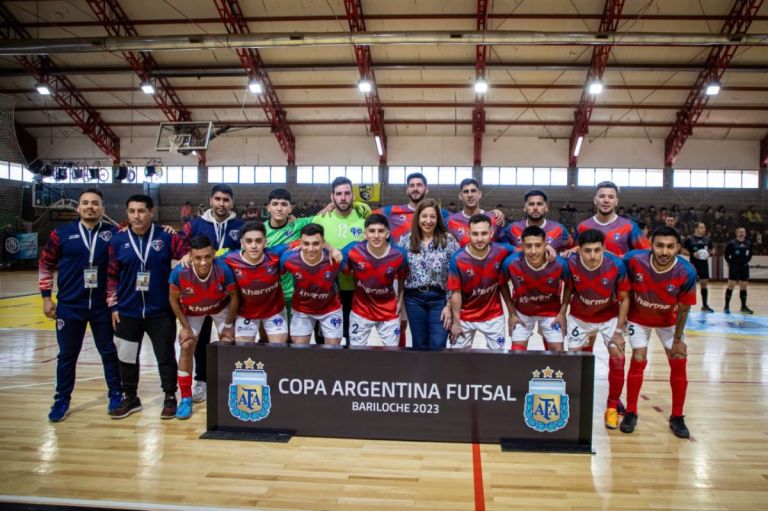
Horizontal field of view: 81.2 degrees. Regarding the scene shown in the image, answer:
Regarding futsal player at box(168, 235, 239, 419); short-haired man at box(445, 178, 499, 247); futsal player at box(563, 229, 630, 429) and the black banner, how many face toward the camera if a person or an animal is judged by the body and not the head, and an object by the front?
4

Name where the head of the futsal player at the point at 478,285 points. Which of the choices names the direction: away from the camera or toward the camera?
toward the camera

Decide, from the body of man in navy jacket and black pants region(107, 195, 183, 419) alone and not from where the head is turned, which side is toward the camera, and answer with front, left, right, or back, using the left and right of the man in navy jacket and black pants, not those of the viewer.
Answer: front

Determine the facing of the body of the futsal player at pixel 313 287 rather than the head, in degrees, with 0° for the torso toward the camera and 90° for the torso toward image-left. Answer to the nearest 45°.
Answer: approximately 0°

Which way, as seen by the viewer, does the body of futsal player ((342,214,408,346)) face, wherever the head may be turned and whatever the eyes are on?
toward the camera

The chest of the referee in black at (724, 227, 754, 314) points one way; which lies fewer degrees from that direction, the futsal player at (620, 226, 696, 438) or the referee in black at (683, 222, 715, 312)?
the futsal player

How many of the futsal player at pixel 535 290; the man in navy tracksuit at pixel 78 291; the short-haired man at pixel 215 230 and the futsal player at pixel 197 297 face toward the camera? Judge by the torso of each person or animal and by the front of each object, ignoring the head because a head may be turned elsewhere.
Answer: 4

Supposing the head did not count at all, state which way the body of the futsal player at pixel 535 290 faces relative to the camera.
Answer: toward the camera

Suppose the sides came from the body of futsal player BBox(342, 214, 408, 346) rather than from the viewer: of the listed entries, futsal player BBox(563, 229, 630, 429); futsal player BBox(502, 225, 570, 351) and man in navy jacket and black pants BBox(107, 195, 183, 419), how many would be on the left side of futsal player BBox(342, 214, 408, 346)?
2

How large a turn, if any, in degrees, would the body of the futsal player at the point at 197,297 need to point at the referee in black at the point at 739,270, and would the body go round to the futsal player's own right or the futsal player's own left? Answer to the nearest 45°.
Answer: approximately 90° to the futsal player's own left

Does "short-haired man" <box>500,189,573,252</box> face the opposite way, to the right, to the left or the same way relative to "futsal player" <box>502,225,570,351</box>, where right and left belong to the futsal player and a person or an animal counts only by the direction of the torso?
the same way

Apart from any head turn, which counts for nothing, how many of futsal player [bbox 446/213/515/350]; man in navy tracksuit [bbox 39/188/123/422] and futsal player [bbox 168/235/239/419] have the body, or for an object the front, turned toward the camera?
3
